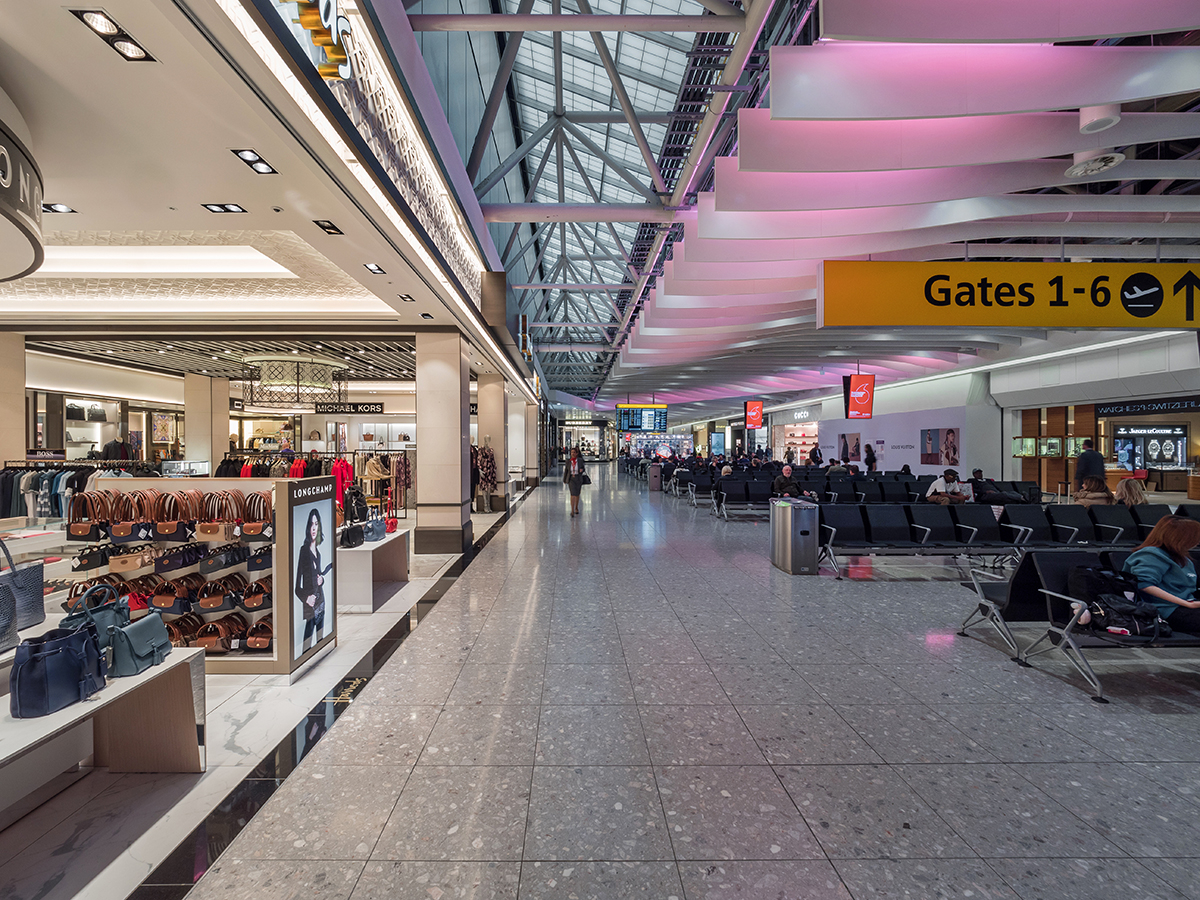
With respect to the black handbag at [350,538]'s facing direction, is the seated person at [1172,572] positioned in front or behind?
in front

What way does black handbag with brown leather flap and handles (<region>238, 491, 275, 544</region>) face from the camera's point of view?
toward the camera

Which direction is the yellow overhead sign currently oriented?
toward the camera

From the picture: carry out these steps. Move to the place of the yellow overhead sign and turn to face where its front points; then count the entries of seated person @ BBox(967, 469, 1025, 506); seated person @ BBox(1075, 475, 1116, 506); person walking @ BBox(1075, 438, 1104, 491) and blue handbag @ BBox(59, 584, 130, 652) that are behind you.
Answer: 3

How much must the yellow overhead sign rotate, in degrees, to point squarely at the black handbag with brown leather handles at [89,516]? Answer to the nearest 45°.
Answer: approximately 45° to its right

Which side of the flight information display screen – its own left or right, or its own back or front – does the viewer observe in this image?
front

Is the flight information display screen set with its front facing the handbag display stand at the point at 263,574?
yes

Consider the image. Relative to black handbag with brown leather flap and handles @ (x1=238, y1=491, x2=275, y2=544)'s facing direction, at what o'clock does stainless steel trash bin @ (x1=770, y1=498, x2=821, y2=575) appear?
The stainless steel trash bin is roughly at 9 o'clock from the black handbag with brown leather flap and handles.

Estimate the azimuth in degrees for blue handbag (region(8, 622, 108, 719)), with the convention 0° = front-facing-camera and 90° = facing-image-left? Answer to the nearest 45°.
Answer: approximately 315°
